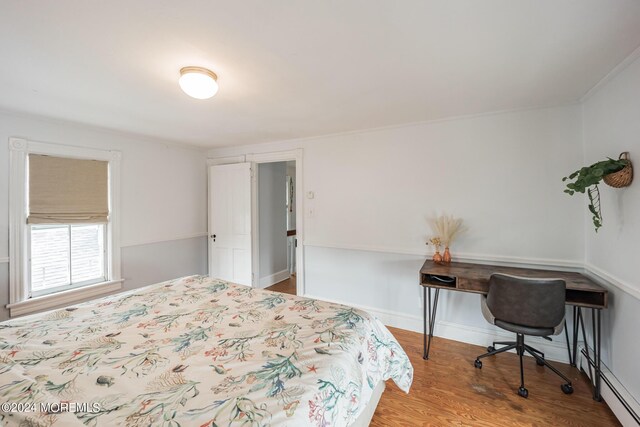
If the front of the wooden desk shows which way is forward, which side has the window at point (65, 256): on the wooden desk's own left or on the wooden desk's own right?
on the wooden desk's own right

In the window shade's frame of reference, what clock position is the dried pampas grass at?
The dried pampas grass is roughly at 12 o'clock from the window shade.

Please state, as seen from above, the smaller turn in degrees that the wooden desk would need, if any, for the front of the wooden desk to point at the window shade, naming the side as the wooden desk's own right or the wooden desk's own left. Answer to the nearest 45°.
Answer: approximately 45° to the wooden desk's own right

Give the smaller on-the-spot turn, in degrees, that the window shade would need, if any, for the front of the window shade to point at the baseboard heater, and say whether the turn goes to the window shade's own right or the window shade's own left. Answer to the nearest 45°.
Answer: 0° — it already faces it

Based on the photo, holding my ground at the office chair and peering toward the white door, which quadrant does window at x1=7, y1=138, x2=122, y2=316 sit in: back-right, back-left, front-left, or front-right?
front-left

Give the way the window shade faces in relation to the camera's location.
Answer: facing the viewer and to the right of the viewer

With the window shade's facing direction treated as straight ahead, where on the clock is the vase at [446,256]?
The vase is roughly at 12 o'clock from the window shade.

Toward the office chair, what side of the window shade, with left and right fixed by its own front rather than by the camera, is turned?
front

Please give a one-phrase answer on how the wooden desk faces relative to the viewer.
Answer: facing the viewer
